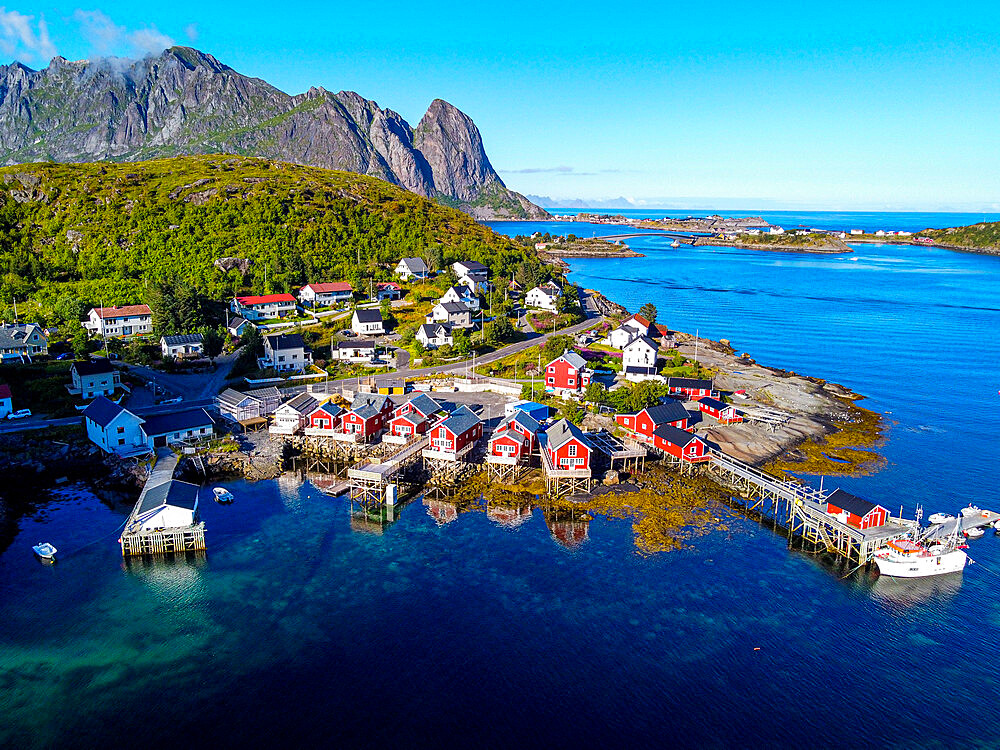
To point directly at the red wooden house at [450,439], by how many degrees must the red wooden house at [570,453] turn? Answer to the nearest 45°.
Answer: approximately 90° to its right

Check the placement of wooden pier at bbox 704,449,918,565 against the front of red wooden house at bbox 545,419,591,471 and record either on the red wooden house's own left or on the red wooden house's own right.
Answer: on the red wooden house's own left

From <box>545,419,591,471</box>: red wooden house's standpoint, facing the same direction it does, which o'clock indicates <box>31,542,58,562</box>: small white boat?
The small white boat is roughly at 2 o'clock from the red wooden house.

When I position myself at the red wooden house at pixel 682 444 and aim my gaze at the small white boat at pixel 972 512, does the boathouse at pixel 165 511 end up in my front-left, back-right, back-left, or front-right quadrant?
back-right

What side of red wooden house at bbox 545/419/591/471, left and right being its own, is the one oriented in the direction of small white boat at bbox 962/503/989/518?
left

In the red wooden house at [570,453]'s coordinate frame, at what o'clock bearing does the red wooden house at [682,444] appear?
the red wooden house at [682,444] is roughly at 8 o'clock from the red wooden house at [570,453].

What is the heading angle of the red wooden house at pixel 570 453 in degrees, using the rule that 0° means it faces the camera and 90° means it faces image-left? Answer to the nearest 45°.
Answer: approximately 0°

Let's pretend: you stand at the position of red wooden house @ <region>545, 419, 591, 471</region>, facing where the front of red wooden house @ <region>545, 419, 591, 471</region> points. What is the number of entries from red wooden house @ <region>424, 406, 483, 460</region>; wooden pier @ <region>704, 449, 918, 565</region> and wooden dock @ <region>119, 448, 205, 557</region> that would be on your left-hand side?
1

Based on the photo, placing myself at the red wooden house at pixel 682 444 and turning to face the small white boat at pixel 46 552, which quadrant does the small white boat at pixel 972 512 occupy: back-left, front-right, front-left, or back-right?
back-left

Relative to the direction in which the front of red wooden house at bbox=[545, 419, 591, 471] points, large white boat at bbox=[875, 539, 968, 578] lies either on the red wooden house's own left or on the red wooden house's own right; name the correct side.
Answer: on the red wooden house's own left

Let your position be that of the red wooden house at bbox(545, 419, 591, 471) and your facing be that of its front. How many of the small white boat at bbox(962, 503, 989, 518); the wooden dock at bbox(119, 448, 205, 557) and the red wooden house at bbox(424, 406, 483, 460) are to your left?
1

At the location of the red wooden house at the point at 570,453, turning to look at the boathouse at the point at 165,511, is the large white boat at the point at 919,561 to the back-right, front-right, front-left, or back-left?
back-left

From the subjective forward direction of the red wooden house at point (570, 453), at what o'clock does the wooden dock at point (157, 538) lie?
The wooden dock is roughly at 2 o'clock from the red wooden house.
